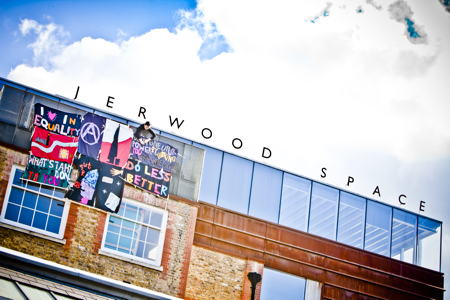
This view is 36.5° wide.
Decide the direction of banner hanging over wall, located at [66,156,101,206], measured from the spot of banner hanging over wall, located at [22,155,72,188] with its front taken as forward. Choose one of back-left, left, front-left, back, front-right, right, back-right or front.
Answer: left

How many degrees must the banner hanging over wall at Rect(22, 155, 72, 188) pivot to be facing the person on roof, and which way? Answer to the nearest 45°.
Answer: approximately 90° to its left

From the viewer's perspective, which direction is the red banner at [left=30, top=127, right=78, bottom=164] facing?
toward the camera

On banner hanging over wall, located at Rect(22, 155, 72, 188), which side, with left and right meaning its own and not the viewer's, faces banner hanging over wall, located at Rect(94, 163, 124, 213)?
left

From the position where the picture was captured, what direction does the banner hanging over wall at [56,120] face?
facing the viewer

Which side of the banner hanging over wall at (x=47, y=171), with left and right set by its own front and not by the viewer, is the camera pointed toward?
front
